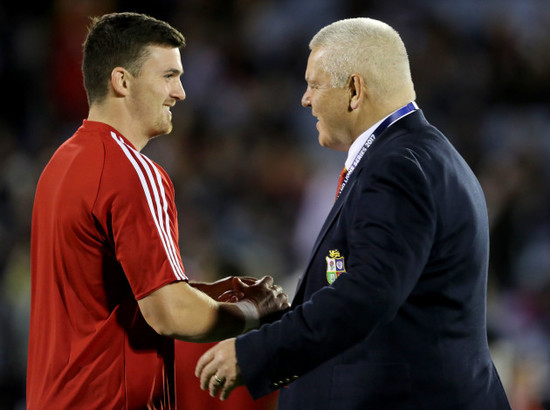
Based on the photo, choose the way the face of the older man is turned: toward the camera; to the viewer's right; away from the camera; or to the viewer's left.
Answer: to the viewer's left

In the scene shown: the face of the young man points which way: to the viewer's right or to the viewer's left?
to the viewer's right

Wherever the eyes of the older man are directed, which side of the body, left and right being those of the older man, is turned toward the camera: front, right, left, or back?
left

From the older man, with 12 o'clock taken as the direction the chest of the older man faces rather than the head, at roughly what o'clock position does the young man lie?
The young man is roughly at 12 o'clock from the older man.
